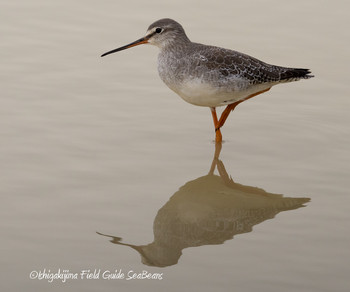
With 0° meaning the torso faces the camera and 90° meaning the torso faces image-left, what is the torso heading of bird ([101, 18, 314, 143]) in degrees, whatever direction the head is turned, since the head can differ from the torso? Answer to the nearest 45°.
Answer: approximately 90°
